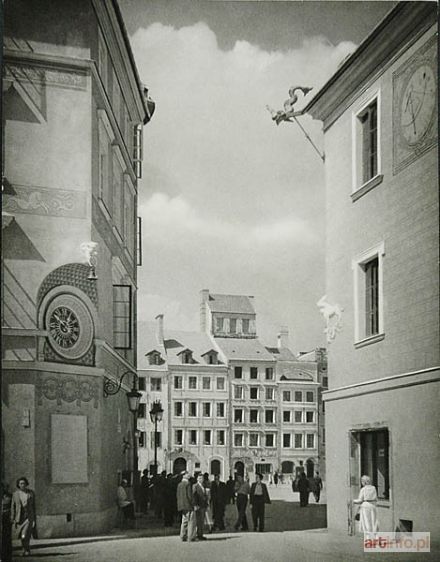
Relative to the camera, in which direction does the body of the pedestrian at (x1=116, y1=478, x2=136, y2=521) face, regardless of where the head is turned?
to the viewer's right

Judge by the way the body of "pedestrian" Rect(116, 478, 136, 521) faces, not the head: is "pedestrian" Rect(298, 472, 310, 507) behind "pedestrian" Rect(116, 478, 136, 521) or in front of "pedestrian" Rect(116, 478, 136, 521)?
in front

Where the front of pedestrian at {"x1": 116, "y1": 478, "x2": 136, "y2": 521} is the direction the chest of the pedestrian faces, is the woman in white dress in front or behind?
in front

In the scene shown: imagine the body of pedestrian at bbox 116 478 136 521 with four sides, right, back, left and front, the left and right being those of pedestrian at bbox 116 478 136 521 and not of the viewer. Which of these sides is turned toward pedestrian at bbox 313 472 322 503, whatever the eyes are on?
front
